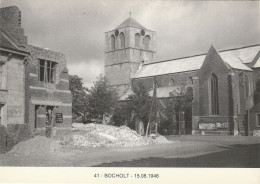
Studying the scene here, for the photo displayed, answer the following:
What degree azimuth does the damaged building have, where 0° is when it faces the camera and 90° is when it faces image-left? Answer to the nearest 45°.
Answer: approximately 315°

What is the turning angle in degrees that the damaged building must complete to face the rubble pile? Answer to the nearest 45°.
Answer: approximately 45° to its left
